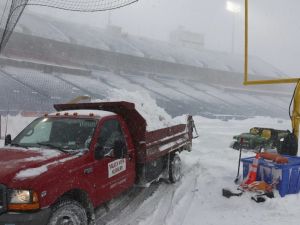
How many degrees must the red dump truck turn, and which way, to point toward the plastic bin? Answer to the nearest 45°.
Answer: approximately 135° to its left

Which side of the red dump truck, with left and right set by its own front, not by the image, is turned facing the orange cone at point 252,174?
back

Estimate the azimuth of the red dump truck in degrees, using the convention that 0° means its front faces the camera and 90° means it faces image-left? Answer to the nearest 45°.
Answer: approximately 45°
